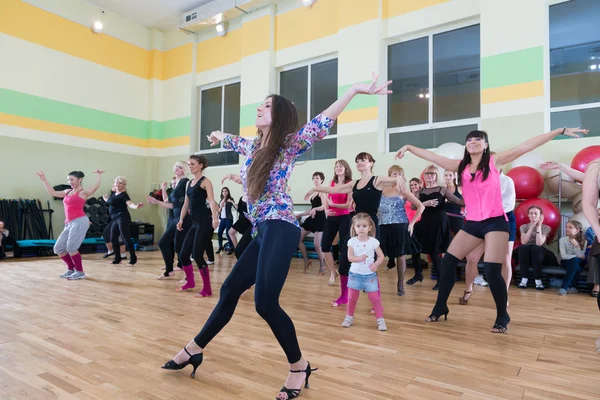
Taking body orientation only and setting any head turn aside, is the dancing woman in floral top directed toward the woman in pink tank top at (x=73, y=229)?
no

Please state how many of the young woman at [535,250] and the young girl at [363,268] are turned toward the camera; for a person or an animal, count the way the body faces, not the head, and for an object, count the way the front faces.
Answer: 2

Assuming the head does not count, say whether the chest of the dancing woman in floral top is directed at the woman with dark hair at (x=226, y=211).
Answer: no

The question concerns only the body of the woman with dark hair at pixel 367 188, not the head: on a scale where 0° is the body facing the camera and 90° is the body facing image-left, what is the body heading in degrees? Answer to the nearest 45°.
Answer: approximately 45°

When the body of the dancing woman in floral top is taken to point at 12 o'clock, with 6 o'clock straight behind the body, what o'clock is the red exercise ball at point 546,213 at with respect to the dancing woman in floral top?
The red exercise ball is roughly at 6 o'clock from the dancing woman in floral top.

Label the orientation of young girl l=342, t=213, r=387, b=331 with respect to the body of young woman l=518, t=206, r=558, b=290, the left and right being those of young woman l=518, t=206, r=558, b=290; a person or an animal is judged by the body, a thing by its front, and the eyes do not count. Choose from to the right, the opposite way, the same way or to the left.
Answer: the same way

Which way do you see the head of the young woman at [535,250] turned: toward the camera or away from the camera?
toward the camera

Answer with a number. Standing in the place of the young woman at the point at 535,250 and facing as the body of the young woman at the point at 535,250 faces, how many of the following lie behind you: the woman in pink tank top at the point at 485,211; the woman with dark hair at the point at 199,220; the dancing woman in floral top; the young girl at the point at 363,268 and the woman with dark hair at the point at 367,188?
0

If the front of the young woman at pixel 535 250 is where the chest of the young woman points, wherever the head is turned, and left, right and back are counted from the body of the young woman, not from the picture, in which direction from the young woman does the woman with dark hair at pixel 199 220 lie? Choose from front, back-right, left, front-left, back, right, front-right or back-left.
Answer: front-right

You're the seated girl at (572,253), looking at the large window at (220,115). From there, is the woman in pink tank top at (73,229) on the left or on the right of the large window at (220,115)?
left

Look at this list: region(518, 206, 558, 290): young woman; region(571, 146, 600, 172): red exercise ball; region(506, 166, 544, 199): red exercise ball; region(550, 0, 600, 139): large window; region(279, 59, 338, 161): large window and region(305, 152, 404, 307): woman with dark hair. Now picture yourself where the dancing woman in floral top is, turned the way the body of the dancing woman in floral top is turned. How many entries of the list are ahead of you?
0

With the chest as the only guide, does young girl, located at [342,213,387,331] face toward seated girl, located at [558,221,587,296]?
no

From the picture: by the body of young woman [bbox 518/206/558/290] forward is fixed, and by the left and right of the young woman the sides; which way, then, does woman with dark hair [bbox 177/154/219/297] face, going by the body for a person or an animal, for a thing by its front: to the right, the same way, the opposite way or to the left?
the same way

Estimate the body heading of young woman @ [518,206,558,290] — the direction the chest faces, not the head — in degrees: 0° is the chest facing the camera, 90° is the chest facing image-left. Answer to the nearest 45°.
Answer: approximately 0°

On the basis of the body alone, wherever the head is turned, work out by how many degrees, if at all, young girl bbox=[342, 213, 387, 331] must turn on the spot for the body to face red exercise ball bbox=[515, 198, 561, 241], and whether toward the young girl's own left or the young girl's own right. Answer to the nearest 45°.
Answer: approximately 135° to the young girl's own left
